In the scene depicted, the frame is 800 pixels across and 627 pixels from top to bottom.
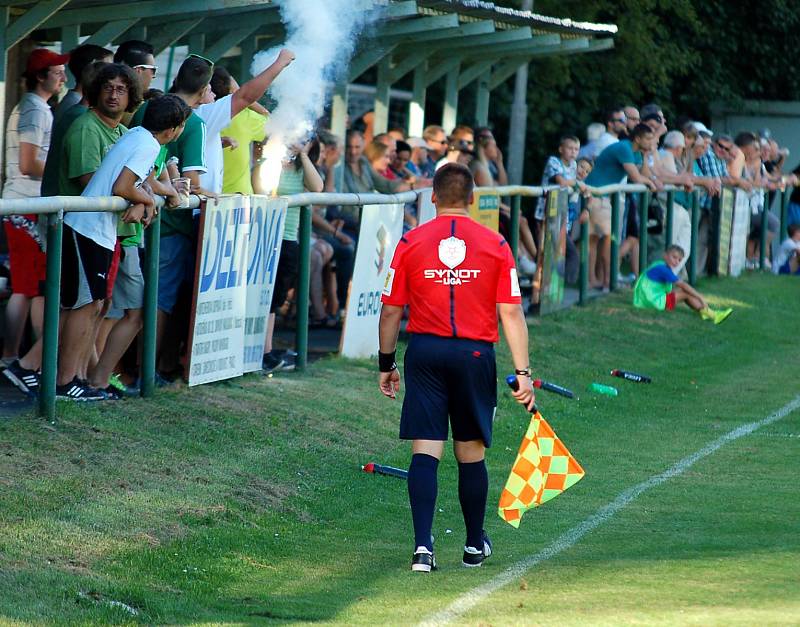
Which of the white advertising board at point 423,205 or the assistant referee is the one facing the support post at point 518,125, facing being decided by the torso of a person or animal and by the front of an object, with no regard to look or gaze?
the assistant referee

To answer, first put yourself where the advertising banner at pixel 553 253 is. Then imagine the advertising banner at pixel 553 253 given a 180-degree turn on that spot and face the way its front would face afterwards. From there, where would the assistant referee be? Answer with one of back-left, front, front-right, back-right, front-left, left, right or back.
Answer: back-left

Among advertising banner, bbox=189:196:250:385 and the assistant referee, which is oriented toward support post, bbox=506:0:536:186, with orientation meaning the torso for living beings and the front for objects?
the assistant referee

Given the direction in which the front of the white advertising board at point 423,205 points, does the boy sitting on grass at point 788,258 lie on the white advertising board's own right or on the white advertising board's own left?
on the white advertising board's own left

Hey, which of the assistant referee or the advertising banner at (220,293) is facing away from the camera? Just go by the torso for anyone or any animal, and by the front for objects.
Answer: the assistant referee

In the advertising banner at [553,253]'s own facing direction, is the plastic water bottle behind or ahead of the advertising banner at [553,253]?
ahead

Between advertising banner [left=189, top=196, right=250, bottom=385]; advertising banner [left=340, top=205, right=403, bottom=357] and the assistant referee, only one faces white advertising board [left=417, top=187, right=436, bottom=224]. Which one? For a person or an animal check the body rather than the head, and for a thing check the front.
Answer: the assistant referee

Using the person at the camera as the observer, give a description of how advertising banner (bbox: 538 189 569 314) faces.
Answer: facing the viewer and to the right of the viewer

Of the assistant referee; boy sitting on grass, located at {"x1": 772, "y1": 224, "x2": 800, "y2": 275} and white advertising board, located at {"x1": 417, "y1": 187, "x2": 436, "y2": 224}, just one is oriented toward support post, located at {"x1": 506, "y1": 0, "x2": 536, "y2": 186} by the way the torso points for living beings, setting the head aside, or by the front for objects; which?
the assistant referee

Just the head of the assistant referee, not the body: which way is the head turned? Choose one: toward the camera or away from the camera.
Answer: away from the camera
